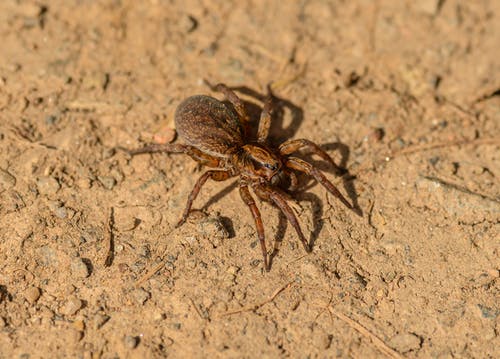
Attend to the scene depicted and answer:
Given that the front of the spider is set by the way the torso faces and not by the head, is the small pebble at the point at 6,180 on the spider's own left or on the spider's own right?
on the spider's own right

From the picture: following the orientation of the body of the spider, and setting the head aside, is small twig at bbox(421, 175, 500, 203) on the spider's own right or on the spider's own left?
on the spider's own left

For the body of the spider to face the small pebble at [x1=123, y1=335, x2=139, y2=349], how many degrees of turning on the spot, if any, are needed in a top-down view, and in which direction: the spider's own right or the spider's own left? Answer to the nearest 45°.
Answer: approximately 45° to the spider's own right

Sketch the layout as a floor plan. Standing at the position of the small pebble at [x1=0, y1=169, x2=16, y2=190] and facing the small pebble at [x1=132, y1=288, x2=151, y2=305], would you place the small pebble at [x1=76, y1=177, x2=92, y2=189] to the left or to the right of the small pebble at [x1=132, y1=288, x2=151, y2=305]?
left

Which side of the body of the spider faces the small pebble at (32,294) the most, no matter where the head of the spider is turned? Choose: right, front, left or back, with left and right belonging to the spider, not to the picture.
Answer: right

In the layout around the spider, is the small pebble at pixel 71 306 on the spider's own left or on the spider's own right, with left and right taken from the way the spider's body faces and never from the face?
on the spider's own right

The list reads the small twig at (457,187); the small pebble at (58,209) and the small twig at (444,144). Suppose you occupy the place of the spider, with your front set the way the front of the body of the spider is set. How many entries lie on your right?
1

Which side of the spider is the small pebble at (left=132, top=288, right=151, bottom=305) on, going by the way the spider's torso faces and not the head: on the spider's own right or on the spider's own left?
on the spider's own right

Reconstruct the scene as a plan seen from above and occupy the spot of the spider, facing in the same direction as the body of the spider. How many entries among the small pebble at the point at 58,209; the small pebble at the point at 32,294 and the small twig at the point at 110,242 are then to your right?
3

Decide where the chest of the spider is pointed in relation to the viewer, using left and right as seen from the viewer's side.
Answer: facing the viewer and to the right of the viewer

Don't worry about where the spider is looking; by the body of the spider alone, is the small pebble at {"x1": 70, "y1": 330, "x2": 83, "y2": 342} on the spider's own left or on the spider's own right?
on the spider's own right

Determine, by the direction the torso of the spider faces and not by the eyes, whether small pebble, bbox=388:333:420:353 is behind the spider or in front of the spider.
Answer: in front

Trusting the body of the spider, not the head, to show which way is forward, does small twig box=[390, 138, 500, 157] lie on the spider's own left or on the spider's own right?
on the spider's own left
